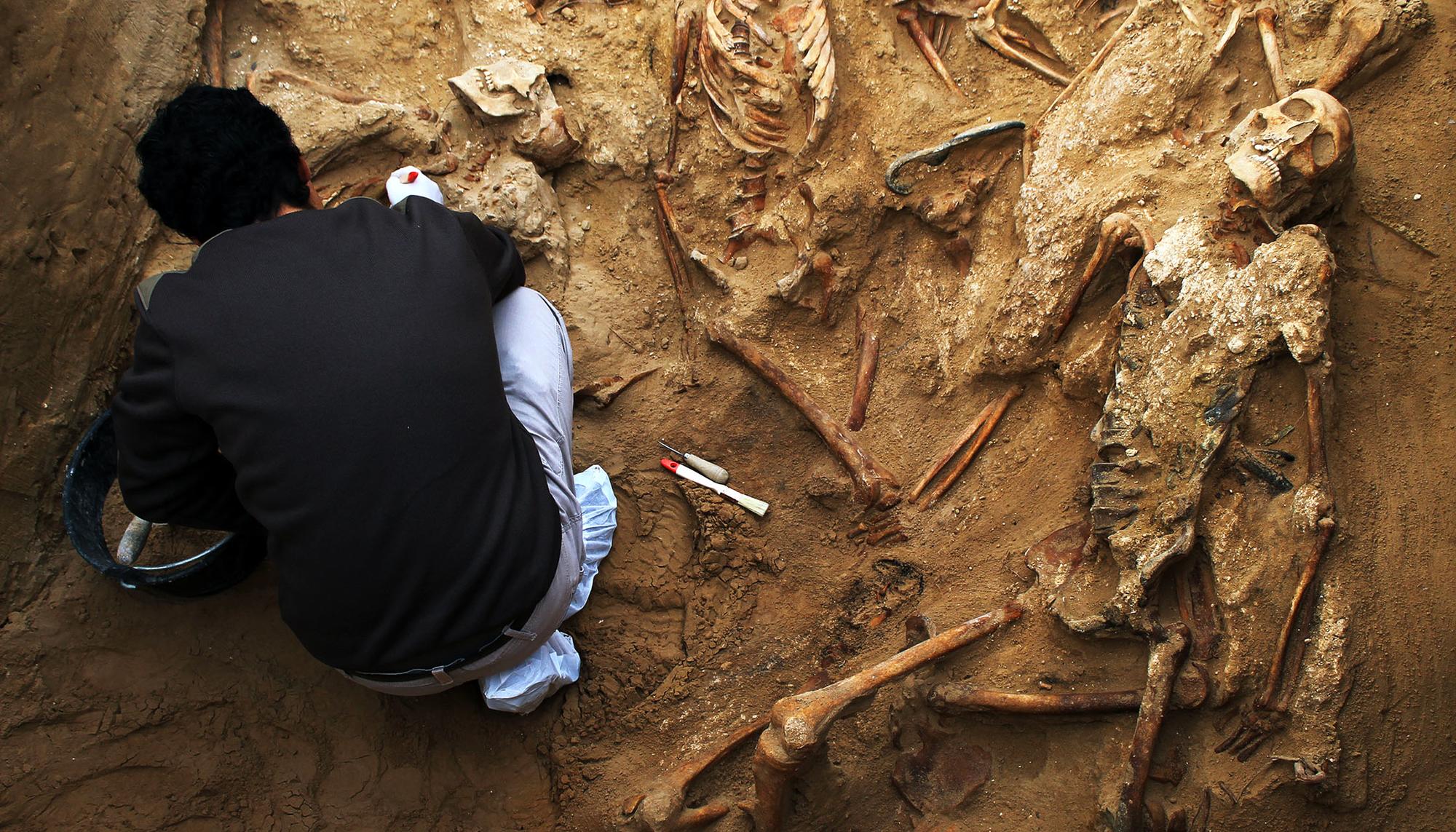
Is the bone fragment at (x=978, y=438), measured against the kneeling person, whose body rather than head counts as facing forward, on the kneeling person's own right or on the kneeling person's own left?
on the kneeling person's own right

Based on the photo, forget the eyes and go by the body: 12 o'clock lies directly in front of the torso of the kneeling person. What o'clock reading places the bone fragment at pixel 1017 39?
The bone fragment is roughly at 2 o'clock from the kneeling person.

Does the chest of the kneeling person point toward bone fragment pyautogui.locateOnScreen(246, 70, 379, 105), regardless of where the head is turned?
yes

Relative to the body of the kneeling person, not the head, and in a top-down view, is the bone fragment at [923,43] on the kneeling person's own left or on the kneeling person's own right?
on the kneeling person's own right

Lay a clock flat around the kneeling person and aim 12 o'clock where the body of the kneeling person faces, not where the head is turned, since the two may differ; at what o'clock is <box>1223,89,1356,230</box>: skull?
The skull is roughly at 3 o'clock from the kneeling person.

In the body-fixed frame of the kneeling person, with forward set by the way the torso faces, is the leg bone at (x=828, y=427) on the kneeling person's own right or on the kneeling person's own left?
on the kneeling person's own right

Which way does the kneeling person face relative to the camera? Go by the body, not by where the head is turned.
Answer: away from the camera

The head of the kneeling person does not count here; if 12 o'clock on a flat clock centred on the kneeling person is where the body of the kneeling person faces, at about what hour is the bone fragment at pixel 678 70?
The bone fragment is roughly at 1 o'clock from the kneeling person.

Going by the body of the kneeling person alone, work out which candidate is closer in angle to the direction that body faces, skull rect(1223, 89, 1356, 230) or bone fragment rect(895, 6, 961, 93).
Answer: the bone fragment
